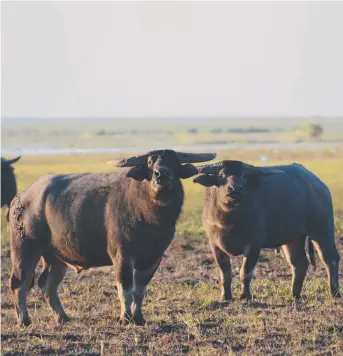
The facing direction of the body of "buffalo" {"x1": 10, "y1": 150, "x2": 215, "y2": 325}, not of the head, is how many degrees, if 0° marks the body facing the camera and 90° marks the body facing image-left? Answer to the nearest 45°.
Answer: approximately 315°

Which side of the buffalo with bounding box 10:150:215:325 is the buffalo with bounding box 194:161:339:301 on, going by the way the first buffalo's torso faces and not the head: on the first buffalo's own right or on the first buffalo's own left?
on the first buffalo's own left

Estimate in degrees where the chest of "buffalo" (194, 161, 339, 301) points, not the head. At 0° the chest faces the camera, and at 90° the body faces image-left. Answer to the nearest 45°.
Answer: approximately 45°

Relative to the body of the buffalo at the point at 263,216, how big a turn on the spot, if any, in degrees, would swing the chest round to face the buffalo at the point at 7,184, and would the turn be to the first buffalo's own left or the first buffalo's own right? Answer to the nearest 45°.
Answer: approximately 90° to the first buffalo's own right

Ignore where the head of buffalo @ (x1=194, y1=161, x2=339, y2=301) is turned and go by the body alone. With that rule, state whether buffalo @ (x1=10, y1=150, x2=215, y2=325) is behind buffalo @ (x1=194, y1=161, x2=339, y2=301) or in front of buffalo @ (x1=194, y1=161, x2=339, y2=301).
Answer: in front

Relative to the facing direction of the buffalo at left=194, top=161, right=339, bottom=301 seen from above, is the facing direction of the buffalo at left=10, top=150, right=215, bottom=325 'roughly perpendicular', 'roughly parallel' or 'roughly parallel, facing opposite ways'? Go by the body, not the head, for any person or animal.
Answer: roughly perpendicular
